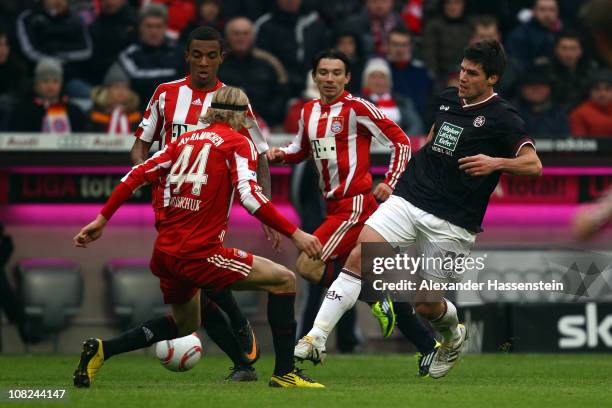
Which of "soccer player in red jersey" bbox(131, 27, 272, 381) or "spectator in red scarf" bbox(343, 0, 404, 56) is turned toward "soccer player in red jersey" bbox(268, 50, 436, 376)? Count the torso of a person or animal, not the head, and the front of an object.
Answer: the spectator in red scarf

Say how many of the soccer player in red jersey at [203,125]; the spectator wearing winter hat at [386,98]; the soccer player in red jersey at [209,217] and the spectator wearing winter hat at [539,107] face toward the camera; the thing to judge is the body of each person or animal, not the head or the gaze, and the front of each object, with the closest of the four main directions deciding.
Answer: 3

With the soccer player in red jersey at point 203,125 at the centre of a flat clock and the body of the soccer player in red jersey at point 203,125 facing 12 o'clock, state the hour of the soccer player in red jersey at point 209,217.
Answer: the soccer player in red jersey at point 209,217 is roughly at 12 o'clock from the soccer player in red jersey at point 203,125.

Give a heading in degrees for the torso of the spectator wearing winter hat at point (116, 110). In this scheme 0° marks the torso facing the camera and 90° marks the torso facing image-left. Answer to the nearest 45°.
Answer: approximately 0°

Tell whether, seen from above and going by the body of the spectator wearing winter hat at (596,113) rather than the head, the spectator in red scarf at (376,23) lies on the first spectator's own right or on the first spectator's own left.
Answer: on the first spectator's own right

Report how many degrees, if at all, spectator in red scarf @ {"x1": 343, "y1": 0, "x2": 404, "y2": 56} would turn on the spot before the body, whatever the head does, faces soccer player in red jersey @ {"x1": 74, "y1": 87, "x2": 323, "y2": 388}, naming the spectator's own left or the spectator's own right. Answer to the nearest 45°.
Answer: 0° — they already face them

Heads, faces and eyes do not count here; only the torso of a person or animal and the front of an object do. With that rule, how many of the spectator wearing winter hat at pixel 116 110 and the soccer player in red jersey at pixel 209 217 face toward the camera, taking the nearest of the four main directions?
1

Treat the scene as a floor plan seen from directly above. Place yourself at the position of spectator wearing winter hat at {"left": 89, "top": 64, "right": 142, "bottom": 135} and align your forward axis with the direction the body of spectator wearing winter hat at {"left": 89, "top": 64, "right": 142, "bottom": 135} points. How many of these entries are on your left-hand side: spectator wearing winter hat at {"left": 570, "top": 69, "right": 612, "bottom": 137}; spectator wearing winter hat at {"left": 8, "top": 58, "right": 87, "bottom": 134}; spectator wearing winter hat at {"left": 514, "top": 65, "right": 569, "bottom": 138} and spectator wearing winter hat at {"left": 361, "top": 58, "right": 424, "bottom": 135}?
3

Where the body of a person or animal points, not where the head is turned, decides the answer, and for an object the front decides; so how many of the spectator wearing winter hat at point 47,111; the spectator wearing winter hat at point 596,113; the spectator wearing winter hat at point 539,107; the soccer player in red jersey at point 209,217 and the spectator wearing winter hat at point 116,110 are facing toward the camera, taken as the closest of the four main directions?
4

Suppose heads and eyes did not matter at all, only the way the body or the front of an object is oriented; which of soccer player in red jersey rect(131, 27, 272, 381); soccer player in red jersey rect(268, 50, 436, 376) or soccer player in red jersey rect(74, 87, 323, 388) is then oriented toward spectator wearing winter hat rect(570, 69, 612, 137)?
soccer player in red jersey rect(74, 87, 323, 388)
